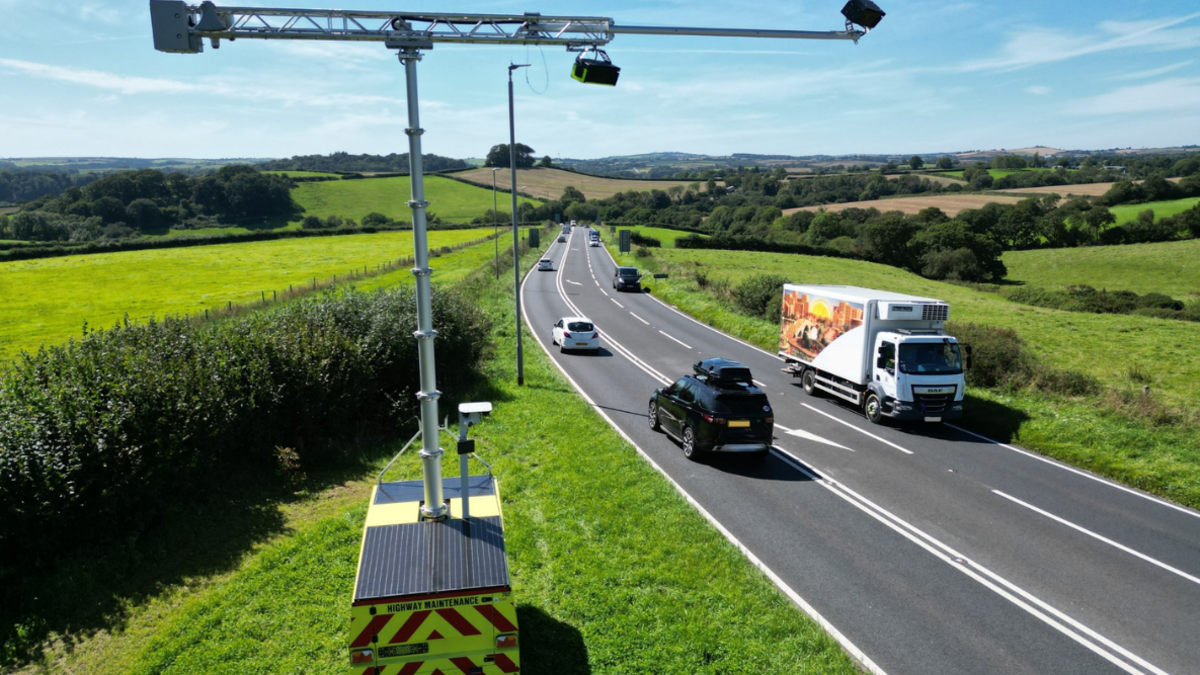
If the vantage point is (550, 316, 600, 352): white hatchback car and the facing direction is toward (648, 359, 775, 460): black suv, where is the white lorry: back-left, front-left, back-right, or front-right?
front-left

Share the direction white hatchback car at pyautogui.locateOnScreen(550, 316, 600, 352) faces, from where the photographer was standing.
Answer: facing away from the viewer and to the left of the viewer

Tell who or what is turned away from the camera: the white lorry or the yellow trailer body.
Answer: the yellow trailer body

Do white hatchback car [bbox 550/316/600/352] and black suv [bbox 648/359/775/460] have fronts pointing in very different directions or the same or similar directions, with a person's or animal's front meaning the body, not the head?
same or similar directions

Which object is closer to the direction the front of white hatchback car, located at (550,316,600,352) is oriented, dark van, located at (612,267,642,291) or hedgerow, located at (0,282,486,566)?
the dark van

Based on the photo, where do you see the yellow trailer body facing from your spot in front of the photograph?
facing away from the viewer

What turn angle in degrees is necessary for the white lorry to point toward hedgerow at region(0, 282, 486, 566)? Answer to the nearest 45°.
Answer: approximately 90° to its right

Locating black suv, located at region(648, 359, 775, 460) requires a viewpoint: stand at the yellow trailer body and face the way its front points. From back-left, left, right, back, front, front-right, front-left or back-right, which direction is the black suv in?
front-right

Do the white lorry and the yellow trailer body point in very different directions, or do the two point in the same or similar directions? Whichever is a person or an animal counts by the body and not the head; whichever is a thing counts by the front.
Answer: very different directions

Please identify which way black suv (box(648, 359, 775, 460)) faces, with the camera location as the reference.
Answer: facing away from the viewer and to the left of the viewer

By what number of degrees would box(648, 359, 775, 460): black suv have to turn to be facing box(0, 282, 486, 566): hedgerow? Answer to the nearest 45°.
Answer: approximately 90° to its left

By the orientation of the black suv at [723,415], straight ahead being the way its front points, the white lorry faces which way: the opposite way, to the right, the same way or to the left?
the opposite way

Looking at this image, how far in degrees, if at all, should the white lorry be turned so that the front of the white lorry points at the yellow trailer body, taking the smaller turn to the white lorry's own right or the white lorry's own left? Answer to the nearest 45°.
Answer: approximately 45° to the white lorry's own right

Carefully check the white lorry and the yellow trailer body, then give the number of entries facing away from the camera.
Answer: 1

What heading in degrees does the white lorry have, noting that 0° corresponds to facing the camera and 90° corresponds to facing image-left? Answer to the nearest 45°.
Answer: approximately 315°
